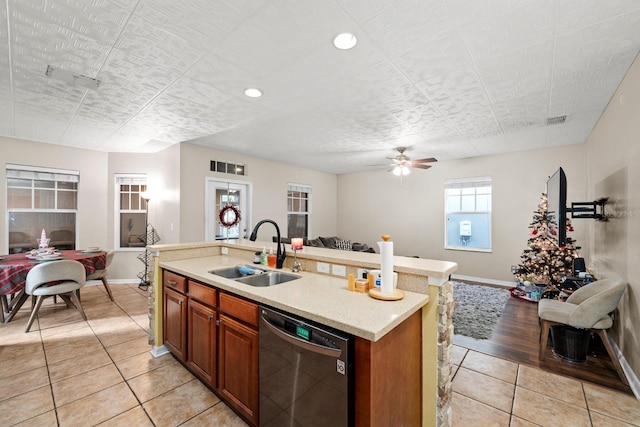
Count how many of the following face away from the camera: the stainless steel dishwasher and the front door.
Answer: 0

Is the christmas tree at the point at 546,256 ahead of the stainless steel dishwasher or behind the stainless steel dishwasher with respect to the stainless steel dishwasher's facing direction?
behind

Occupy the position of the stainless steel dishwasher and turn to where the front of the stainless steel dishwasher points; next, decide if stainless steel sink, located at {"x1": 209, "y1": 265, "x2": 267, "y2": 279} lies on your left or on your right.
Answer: on your right

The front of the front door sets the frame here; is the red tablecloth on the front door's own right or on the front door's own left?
on the front door's own right

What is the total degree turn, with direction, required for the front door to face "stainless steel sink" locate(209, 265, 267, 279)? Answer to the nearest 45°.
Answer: approximately 45° to its right

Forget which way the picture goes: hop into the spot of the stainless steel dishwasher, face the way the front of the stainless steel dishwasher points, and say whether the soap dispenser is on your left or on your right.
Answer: on your right

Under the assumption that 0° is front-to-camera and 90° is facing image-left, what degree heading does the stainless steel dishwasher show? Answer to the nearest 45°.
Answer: approximately 45°

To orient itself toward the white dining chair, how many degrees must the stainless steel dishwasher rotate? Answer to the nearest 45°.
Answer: approximately 90° to its right
